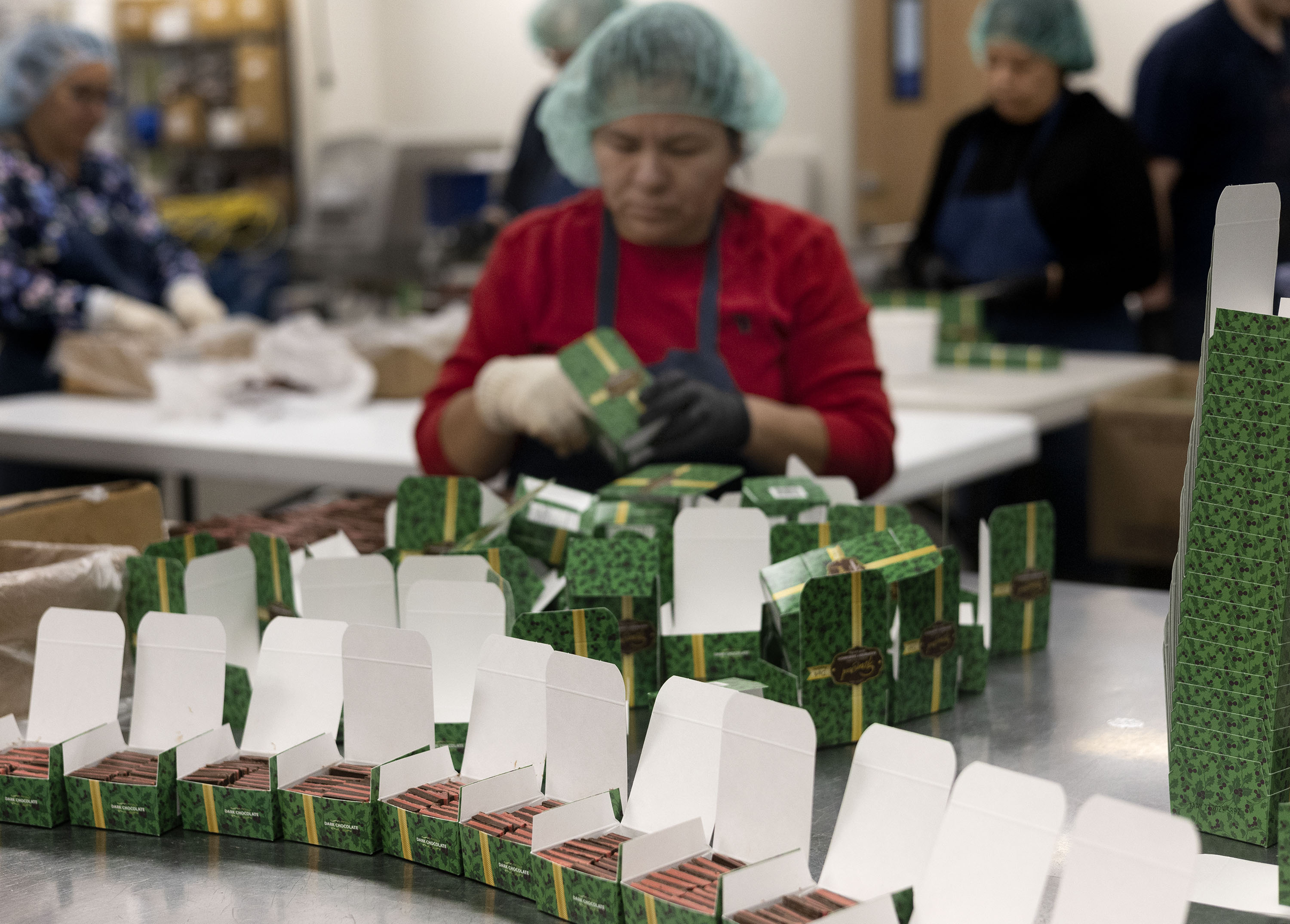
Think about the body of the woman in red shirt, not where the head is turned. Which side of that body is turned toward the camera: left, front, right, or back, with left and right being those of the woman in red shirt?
front

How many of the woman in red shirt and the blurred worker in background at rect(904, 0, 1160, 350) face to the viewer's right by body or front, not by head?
0

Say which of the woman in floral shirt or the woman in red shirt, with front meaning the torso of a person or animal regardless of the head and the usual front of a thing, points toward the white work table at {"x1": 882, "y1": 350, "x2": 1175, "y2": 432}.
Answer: the woman in floral shirt

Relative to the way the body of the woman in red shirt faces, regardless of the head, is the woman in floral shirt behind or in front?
behind

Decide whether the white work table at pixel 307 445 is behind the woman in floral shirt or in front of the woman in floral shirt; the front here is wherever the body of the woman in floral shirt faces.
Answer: in front

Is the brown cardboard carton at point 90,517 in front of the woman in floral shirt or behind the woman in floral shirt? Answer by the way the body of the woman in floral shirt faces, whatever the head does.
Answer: in front

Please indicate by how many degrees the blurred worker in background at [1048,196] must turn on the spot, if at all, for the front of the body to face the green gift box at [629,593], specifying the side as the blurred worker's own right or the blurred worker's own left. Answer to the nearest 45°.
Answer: approximately 45° to the blurred worker's own left

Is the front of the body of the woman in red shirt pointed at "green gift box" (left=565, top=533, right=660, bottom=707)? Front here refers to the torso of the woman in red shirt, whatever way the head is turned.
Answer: yes

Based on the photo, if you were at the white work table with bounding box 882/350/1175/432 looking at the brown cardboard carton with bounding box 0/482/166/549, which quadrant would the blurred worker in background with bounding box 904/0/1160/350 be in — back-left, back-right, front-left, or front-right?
back-right

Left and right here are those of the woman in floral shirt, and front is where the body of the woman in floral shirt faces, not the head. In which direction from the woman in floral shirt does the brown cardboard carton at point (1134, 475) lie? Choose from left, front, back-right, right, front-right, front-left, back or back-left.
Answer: front

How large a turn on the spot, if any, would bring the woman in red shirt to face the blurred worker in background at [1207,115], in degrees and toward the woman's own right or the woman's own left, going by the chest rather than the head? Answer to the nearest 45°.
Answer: approximately 135° to the woman's own left

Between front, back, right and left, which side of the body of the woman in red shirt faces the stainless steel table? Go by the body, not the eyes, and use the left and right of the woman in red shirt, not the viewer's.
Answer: front

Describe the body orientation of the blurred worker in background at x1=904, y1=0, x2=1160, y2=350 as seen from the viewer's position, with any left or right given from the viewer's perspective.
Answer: facing the viewer and to the left of the viewer
